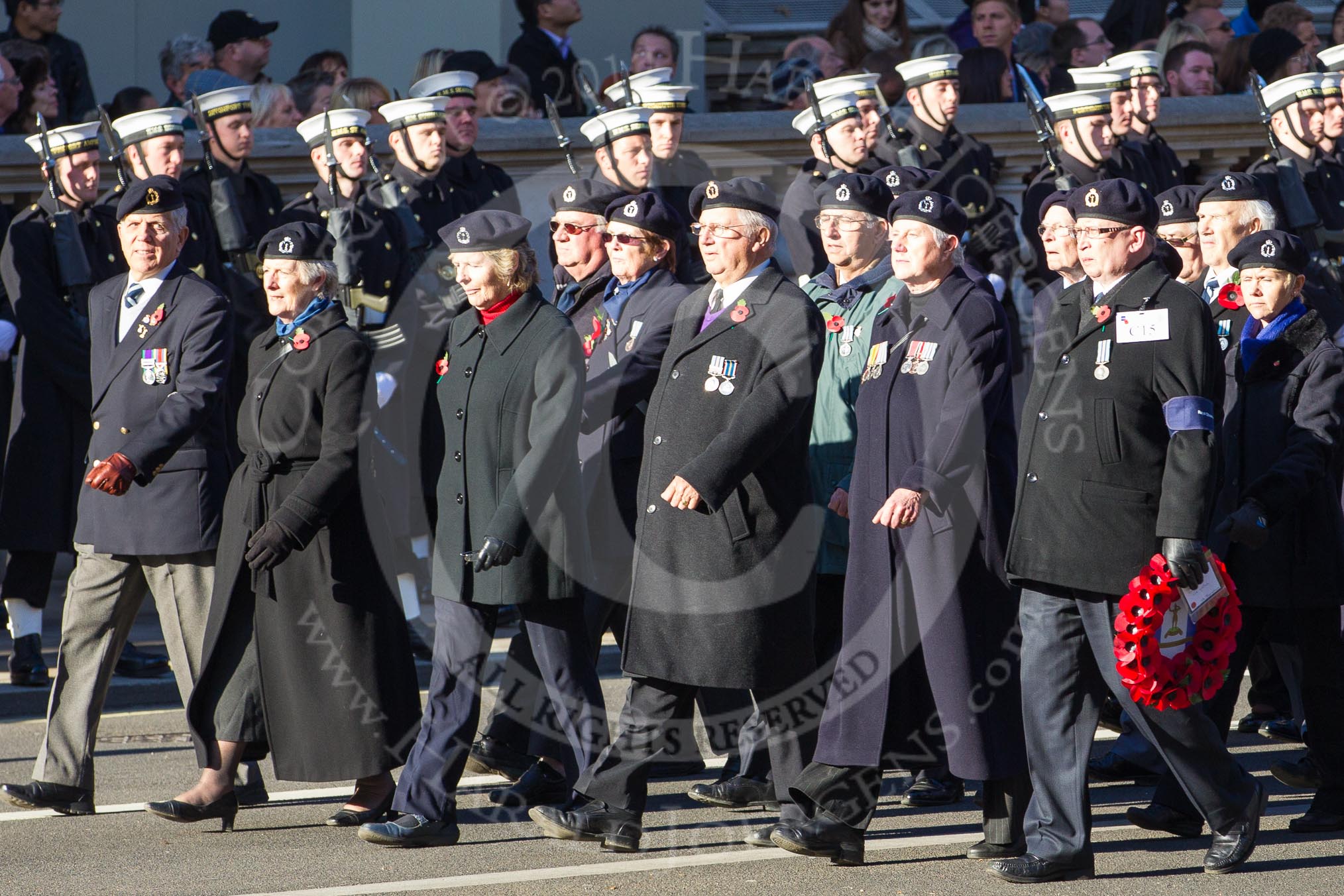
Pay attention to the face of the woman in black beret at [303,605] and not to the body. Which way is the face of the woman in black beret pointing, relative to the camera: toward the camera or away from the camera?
toward the camera

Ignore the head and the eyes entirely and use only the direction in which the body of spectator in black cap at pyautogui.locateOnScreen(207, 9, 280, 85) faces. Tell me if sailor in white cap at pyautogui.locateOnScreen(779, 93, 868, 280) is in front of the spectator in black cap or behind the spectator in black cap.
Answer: in front

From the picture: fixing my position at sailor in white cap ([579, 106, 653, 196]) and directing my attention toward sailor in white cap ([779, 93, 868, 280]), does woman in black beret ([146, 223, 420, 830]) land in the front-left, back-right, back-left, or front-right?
back-right

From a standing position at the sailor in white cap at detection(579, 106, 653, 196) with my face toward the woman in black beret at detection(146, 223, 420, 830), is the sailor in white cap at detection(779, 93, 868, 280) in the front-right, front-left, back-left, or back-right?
back-left

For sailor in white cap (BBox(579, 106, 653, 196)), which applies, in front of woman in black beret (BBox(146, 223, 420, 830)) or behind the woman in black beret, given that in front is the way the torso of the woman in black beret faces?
behind

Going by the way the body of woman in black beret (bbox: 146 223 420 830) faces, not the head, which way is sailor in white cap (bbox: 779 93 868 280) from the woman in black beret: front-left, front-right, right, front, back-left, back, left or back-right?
back

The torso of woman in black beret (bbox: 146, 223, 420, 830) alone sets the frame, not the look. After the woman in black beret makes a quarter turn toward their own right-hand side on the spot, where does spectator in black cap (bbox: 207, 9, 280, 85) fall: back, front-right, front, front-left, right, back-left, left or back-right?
front-right
